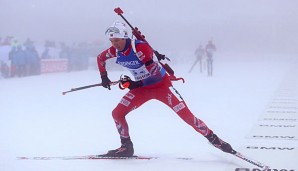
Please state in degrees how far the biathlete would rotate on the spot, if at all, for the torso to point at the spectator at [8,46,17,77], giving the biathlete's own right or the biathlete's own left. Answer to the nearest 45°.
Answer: approximately 90° to the biathlete's own right

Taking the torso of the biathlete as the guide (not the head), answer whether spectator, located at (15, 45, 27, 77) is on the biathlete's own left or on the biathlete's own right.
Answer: on the biathlete's own right

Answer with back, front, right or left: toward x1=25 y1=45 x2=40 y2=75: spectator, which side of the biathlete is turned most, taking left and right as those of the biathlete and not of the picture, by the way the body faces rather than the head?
right

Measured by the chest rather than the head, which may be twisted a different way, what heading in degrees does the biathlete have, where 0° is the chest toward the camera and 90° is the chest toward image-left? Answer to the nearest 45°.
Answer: approximately 45°
